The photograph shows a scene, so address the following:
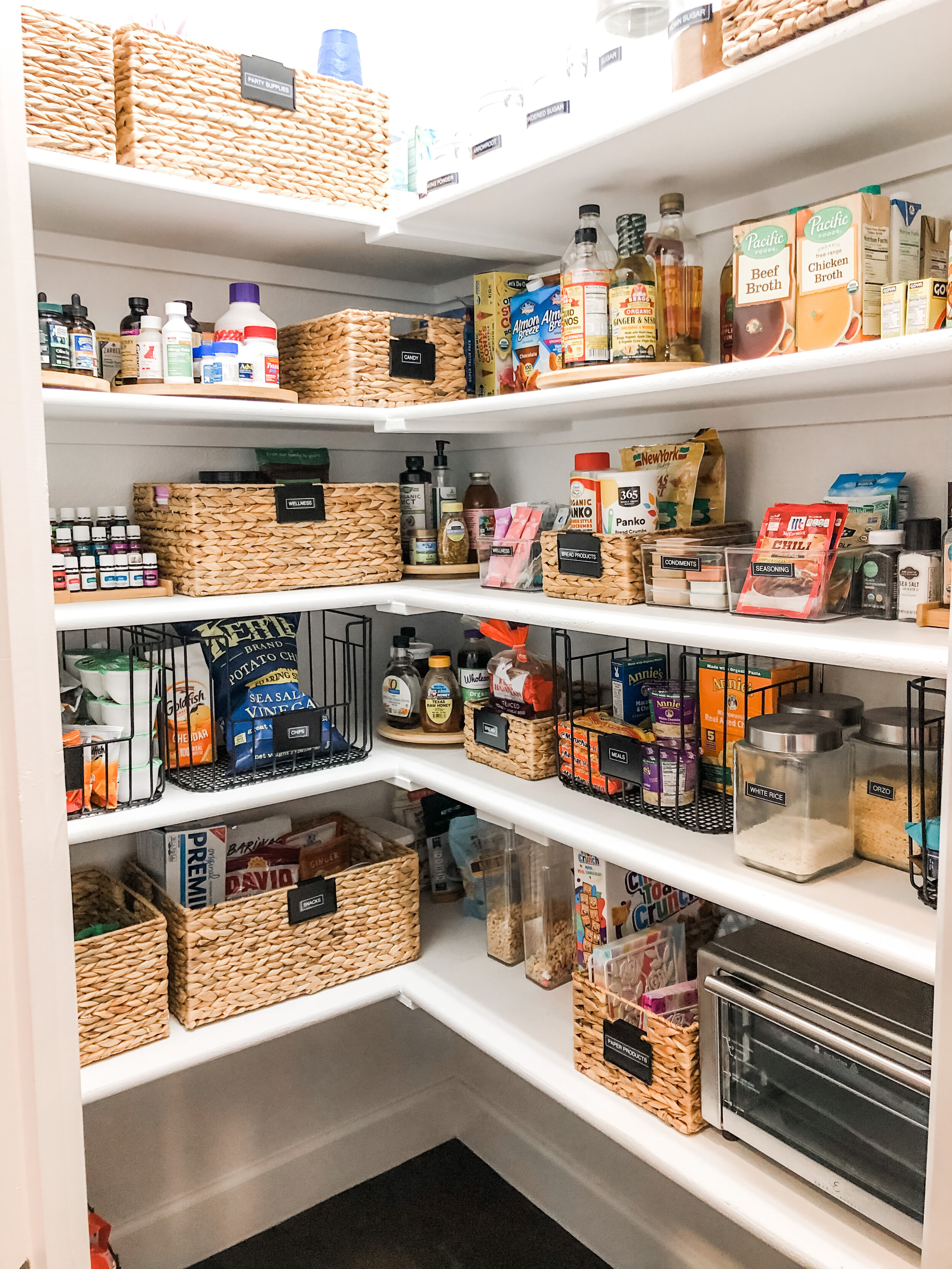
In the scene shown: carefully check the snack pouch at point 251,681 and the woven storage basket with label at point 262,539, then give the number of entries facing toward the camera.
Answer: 2

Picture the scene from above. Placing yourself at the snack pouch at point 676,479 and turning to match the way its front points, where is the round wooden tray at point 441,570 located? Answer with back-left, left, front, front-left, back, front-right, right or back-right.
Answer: back-right

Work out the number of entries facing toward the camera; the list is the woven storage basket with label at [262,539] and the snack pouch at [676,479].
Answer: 2
